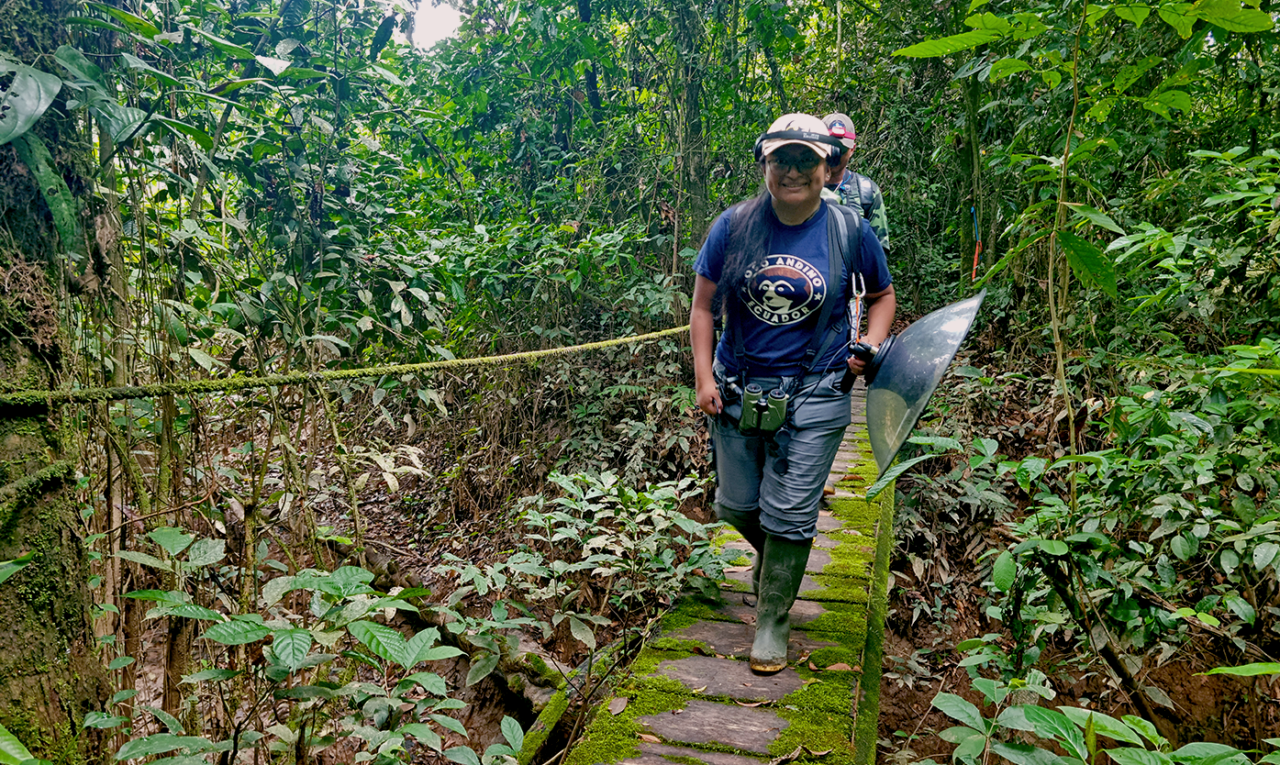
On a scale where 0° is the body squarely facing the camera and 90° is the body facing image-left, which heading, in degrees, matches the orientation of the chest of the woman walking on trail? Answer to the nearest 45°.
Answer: approximately 0°

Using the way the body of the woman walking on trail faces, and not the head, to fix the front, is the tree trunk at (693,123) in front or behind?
behind
